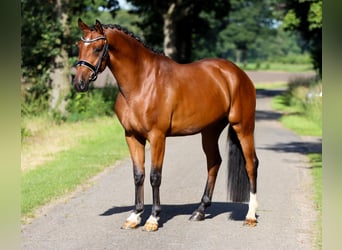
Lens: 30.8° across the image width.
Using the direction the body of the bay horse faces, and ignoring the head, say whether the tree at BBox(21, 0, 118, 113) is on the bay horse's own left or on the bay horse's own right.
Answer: on the bay horse's own right

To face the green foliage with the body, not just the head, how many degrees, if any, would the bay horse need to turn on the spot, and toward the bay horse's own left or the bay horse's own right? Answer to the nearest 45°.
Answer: approximately 135° to the bay horse's own right

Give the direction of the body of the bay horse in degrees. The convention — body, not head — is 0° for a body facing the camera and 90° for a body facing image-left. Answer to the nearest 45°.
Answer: approximately 45°

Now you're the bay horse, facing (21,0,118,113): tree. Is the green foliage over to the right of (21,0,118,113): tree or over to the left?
right

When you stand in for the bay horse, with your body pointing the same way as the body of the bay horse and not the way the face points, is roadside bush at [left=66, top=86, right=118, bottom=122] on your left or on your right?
on your right

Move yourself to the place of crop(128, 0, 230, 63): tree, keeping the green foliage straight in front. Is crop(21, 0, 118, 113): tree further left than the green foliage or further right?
right

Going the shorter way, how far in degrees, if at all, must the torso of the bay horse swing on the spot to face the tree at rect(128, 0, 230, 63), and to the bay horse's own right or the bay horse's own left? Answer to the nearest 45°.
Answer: approximately 135° to the bay horse's own right
